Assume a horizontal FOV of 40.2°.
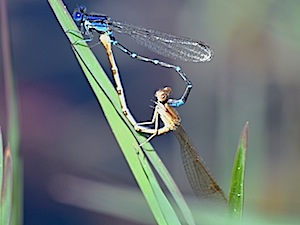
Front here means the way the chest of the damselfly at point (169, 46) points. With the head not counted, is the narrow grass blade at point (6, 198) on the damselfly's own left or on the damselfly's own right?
on the damselfly's own left

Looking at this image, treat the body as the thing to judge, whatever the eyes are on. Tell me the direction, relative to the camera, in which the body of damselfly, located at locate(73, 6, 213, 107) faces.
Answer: to the viewer's left

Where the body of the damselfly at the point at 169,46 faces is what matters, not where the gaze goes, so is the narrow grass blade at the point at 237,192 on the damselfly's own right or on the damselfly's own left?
on the damselfly's own left
